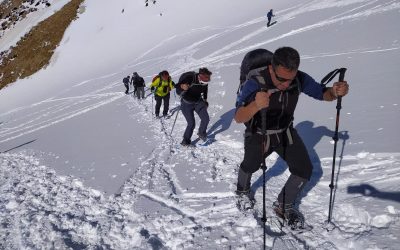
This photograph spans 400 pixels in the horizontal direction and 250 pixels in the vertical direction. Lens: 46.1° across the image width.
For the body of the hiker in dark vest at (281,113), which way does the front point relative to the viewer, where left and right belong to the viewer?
facing the viewer and to the right of the viewer

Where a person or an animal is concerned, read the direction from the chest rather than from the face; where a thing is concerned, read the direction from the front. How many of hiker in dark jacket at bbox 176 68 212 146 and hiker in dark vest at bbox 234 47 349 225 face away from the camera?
0

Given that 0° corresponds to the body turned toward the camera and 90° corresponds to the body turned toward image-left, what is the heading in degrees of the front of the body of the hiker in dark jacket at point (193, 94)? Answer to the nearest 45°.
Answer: approximately 315°

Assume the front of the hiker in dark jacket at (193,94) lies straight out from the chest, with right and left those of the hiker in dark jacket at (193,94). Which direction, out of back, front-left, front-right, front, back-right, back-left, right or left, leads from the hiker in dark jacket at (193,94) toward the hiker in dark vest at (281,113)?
front-right

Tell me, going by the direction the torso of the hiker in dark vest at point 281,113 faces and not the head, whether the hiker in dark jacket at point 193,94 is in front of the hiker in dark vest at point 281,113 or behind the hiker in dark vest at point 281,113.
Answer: behind
